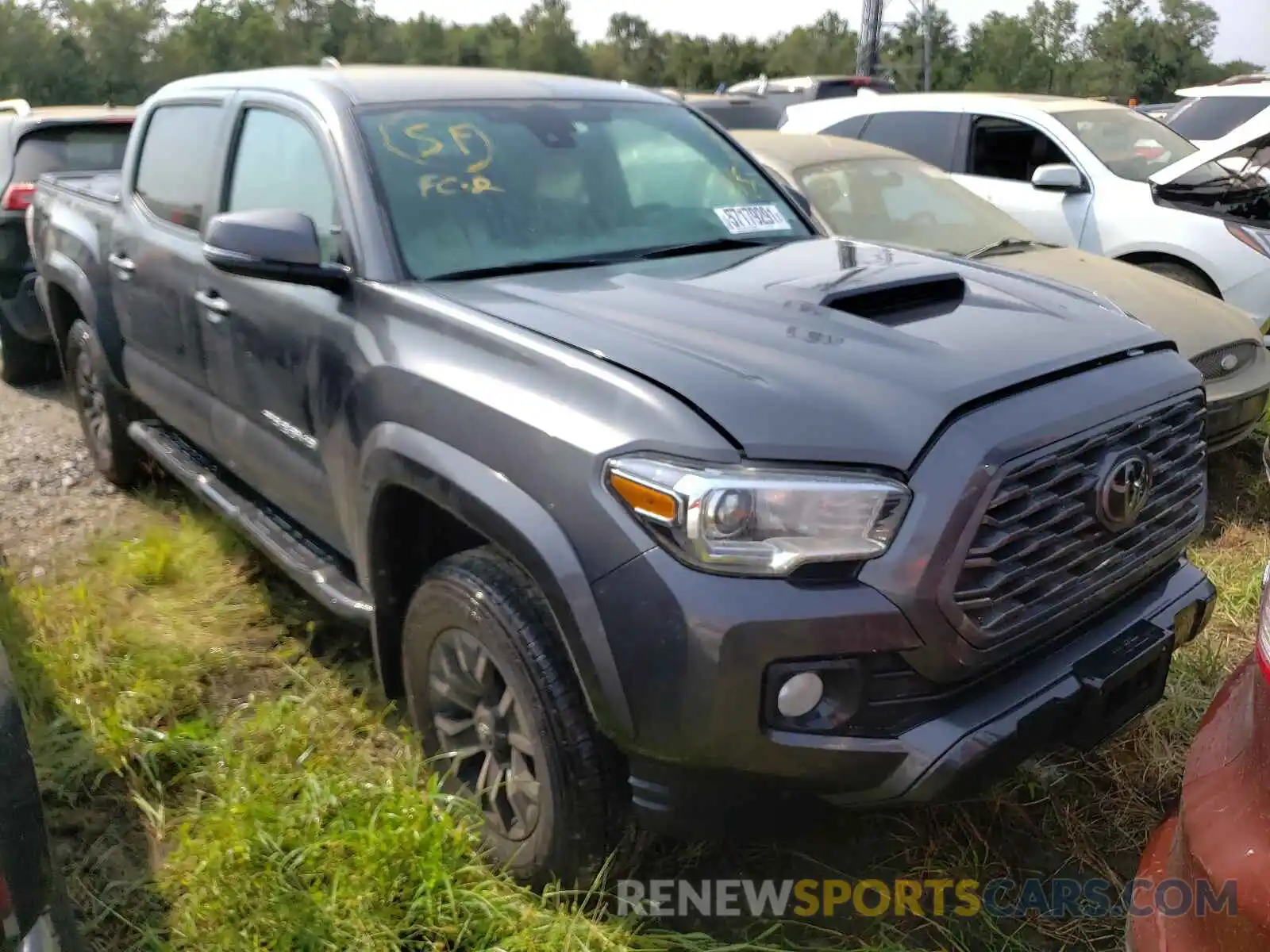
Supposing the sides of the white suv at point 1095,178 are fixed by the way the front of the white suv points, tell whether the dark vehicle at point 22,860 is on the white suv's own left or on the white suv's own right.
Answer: on the white suv's own right

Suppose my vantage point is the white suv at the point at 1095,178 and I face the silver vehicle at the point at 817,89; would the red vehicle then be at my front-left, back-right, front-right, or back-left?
back-left

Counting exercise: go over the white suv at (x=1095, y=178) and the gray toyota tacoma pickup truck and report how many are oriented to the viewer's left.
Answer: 0

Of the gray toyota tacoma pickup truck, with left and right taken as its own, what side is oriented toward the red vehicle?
front

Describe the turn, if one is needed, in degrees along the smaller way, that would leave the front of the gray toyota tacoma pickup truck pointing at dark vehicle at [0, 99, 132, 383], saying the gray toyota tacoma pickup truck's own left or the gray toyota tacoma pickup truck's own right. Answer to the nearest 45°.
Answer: approximately 180°

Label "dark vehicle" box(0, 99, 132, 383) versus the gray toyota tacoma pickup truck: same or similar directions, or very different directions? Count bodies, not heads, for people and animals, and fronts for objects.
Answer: very different directions

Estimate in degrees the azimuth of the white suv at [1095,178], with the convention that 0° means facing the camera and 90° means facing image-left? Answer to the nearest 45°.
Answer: approximately 315°

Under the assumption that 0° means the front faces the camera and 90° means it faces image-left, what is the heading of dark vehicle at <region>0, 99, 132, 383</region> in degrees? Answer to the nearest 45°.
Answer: approximately 135°

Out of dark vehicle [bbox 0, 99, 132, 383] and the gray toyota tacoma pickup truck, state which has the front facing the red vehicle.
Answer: the gray toyota tacoma pickup truck

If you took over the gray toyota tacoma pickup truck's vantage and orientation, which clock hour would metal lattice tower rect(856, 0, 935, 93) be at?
The metal lattice tower is roughly at 8 o'clock from the gray toyota tacoma pickup truck.

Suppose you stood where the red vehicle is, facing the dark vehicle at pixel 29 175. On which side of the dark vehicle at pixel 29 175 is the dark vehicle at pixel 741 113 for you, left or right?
right
